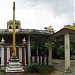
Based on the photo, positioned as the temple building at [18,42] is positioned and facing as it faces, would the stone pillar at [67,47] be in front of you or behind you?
in front

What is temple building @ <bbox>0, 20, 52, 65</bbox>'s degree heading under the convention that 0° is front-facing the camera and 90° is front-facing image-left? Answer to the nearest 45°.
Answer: approximately 0°
